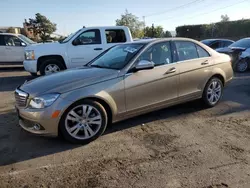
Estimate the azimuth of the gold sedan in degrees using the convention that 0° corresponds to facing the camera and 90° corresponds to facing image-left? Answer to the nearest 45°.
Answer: approximately 45°

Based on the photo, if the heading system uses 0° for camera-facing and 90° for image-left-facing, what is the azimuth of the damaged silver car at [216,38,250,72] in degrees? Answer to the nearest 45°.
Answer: approximately 45°

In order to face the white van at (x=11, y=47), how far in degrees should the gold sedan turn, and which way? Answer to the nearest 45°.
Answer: approximately 90° to its right

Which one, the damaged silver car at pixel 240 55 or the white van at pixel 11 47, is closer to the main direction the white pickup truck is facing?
the white van

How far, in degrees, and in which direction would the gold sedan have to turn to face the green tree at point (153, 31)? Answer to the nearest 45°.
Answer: approximately 135° to its right

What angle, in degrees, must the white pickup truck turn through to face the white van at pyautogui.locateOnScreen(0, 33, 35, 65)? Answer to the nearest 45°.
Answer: approximately 45° to its right

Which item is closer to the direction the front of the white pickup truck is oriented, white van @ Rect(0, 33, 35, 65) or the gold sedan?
the white van

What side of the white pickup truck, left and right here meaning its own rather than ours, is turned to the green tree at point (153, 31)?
right

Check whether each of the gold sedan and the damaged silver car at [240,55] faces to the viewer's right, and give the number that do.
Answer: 0

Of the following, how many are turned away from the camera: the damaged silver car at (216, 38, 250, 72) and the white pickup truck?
0

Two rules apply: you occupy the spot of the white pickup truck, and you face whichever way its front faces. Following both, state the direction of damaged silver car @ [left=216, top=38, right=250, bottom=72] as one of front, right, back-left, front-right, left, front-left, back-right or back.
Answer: back

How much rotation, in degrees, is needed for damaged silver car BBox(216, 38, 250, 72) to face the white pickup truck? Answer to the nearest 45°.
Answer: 0° — it already faces it

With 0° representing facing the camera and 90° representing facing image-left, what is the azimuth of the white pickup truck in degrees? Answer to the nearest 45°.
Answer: approximately 90°

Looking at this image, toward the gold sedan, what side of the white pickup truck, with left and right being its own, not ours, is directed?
left
